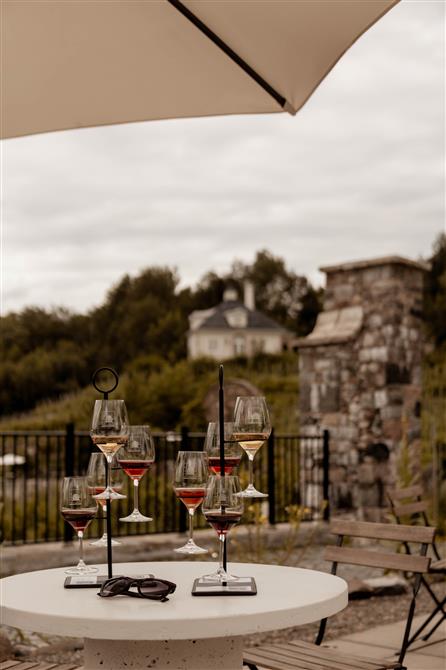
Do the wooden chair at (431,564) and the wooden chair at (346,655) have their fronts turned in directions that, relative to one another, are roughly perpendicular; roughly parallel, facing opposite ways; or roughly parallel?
roughly perpendicular

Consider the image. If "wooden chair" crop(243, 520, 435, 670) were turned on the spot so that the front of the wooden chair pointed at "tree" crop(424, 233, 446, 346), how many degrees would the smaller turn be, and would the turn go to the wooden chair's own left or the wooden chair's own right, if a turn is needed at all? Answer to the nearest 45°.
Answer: approximately 135° to the wooden chair's own right

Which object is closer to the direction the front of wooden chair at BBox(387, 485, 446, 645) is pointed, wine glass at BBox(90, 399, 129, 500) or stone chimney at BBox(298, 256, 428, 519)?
the wine glass

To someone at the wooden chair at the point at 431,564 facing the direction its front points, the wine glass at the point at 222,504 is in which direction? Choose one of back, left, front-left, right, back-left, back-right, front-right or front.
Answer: front-right

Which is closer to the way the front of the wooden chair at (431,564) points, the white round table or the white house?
the white round table

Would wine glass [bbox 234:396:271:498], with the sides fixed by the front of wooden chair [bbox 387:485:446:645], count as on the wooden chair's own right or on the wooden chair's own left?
on the wooden chair's own right
